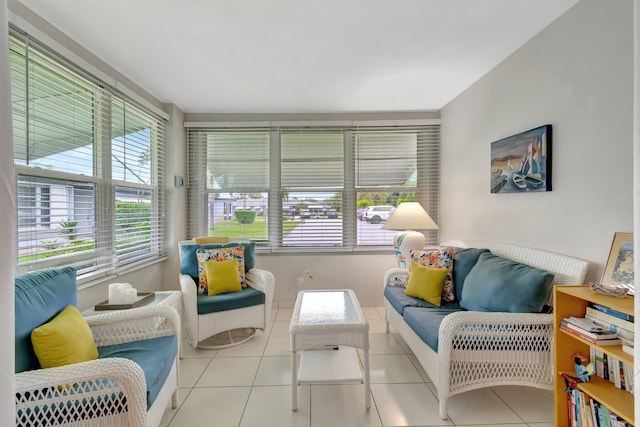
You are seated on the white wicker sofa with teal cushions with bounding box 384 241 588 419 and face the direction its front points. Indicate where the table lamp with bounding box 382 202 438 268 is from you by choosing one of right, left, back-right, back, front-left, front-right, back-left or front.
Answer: right

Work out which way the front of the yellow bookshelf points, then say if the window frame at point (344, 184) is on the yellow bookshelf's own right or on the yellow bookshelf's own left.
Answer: on the yellow bookshelf's own right

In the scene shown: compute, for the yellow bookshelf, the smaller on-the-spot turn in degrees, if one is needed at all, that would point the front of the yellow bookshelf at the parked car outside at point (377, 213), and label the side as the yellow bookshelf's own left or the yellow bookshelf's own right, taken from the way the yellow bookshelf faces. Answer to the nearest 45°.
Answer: approximately 90° to the yellow bookshelf's own right

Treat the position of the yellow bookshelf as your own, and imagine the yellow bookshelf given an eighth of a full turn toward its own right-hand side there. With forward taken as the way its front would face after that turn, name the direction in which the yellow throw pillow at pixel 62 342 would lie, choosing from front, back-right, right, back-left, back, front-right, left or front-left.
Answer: front-left

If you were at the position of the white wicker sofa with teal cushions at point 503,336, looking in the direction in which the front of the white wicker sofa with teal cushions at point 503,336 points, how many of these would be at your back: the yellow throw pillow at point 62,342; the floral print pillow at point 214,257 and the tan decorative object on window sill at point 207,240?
0

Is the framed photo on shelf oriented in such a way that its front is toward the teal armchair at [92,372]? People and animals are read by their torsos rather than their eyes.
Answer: yes

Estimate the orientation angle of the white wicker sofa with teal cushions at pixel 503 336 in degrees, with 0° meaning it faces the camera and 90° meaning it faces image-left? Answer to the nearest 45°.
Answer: approximately 45°

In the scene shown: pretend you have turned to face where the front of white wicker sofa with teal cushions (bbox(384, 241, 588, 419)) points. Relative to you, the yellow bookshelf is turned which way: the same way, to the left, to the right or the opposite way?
the same way

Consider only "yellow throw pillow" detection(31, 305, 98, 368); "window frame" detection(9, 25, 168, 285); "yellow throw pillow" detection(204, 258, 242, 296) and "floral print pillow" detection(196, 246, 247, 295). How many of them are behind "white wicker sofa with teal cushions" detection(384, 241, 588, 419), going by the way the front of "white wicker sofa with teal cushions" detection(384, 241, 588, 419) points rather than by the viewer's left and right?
0

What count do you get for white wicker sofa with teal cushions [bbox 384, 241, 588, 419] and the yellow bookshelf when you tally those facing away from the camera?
0

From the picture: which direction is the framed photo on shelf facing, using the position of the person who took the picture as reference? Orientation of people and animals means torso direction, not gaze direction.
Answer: facing the viewer and to the left of the viewer

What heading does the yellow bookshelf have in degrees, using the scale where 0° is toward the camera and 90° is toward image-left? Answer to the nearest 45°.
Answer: approximately 45°

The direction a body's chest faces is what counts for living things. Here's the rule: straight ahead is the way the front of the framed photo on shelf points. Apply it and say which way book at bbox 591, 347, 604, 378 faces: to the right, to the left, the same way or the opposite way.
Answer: the same way

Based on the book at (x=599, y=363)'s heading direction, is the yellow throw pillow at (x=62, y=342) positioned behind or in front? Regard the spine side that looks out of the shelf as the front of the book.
in front

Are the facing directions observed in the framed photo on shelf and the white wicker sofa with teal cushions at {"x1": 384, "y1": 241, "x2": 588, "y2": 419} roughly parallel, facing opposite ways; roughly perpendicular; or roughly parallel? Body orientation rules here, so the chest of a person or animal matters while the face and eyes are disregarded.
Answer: roughly parallel

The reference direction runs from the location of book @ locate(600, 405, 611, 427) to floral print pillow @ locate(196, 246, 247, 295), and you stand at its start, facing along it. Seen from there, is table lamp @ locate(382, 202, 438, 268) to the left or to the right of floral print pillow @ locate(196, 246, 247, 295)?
right
